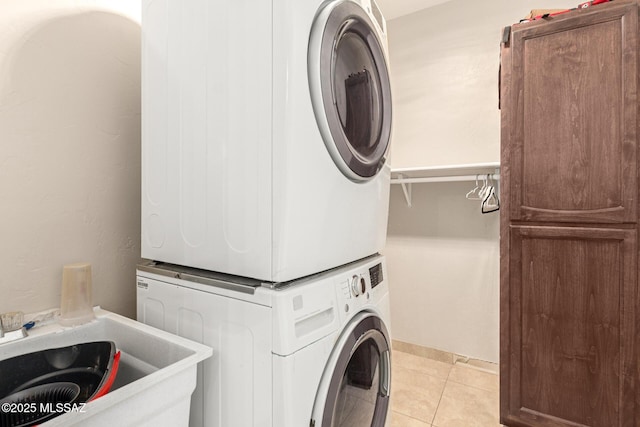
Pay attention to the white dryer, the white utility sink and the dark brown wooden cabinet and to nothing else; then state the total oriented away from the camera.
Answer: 0

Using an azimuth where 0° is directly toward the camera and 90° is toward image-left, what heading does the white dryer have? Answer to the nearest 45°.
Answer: approximately 315°

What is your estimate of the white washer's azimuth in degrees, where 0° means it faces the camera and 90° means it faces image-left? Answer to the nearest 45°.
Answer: approximately 315°

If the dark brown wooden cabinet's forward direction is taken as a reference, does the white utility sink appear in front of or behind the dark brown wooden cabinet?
in front

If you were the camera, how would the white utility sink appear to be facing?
facing the viewer and to the right of the viewer

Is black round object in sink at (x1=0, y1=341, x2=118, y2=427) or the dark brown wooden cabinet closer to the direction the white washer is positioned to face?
the dark brown wooden cabinet

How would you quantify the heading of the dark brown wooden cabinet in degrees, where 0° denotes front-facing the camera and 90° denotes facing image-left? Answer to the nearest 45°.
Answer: approximately 45°

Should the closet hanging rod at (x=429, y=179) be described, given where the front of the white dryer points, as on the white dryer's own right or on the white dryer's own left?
on the white dryer's own left

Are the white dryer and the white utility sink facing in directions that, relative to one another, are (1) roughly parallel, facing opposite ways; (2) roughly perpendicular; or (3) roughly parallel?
roughly parallel

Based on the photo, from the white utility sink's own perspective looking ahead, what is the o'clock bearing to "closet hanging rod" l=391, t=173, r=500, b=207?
The closet hanging rod is roughly at 10 o'clock from the white utility sink.

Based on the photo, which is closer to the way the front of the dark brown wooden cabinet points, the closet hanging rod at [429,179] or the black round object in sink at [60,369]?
the black round object in sink
